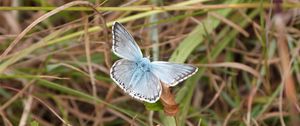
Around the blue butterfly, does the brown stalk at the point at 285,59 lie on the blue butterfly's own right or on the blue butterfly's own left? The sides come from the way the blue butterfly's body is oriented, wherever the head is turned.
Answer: on the blue butterfly's own right

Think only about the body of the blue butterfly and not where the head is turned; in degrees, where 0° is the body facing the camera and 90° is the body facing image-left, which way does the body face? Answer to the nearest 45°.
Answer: approximately 225°
